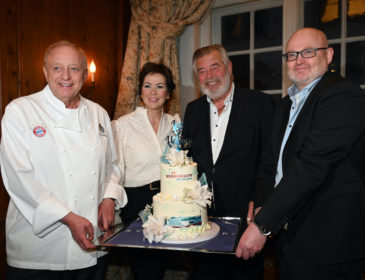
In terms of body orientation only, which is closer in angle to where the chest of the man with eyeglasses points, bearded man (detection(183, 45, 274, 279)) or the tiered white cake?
the tiered white cake

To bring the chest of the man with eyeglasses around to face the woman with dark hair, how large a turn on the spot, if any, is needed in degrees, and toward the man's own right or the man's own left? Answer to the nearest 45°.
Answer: approximately 90° to the man's own right

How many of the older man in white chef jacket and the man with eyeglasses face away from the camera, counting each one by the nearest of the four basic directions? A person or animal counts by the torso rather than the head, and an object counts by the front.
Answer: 0

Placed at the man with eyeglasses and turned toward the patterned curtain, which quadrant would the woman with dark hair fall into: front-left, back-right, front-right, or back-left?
front-left

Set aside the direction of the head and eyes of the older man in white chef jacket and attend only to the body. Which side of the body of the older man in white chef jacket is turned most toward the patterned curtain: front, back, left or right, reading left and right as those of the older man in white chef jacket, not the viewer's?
left

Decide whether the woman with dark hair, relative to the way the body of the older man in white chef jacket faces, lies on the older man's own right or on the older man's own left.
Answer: on the older man's own left

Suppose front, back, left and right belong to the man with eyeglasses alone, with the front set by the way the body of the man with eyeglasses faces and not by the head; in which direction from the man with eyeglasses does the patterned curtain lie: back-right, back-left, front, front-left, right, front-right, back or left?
right

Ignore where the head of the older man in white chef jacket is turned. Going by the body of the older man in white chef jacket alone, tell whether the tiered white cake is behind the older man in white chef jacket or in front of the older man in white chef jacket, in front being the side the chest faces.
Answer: in front

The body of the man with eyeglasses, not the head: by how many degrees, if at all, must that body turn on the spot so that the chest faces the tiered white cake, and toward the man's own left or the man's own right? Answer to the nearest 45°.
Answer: approximately 45° to the man's own right

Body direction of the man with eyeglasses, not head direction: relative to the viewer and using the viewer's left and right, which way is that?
facing the viewer and to the left of the viewer

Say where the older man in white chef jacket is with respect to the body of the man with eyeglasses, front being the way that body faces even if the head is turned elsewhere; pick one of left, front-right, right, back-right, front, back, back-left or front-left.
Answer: front-right

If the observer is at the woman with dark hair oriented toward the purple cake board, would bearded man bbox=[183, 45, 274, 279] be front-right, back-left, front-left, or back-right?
front-left

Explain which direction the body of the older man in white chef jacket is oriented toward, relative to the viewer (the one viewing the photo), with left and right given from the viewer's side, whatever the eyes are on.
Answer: facing the viewer and to the right of the viewer
